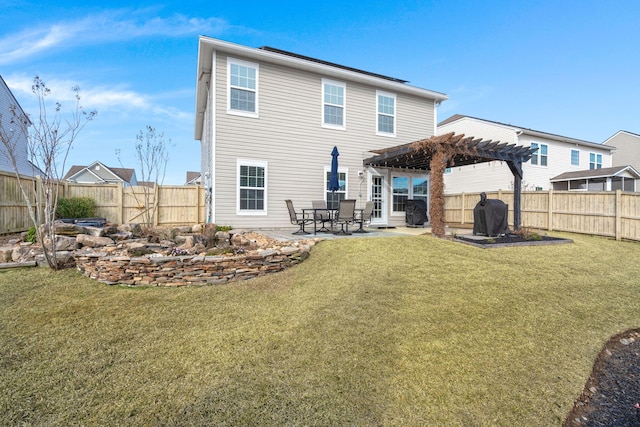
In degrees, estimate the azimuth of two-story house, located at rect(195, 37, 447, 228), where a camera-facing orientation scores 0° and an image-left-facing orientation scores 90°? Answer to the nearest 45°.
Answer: approximately 135°

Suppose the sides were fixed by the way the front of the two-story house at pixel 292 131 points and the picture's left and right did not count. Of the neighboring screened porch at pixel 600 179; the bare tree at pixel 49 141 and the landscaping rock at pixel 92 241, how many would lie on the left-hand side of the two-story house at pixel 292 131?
2

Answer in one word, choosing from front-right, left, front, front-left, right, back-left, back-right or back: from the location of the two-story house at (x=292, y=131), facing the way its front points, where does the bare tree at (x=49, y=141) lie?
left

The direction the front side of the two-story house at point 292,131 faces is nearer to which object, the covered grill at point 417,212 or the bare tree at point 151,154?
the bare tree

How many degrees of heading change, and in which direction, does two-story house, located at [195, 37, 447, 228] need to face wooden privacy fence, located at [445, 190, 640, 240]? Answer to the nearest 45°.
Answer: approximately 135° to its right

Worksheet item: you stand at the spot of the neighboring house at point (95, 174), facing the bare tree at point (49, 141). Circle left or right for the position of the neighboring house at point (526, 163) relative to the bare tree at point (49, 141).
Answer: left

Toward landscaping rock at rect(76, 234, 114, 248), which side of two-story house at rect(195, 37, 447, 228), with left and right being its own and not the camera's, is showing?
left

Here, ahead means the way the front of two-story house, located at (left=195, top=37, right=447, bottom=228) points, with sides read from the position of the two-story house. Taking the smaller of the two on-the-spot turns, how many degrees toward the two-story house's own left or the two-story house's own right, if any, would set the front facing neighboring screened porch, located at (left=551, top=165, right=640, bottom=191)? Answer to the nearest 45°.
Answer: approximately 90° to the two-story house's own right

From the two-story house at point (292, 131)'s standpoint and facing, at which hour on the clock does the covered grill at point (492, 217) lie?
The covered grill is roughly at 5 o'clock from the two-story house.

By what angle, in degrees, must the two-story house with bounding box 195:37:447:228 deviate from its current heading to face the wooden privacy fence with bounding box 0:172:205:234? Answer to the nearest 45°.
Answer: approximately 45° to its left

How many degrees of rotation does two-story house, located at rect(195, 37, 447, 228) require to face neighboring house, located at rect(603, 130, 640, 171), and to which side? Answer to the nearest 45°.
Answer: approximately 90° to its right

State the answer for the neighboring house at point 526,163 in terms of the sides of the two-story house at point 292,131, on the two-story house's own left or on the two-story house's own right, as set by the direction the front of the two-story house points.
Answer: on the two-story house's own right
